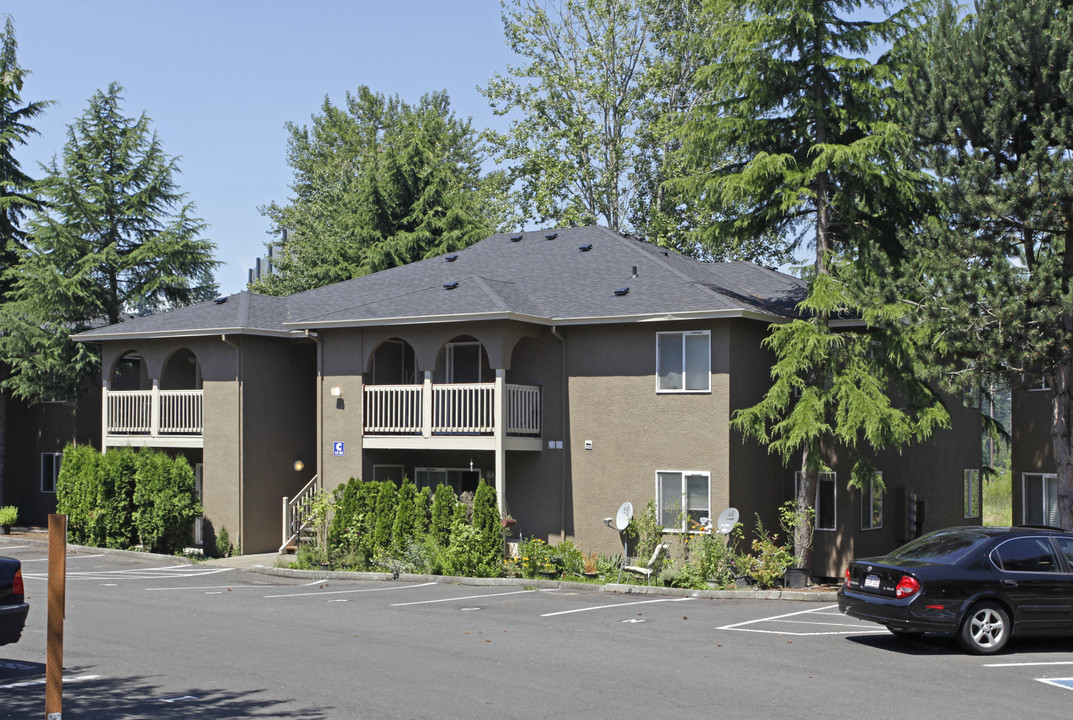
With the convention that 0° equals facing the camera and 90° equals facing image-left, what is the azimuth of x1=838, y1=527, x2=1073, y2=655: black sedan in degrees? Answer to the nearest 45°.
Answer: approximately 225°

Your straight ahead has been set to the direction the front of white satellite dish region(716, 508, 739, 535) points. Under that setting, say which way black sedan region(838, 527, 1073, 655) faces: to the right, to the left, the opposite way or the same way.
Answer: the opposite way

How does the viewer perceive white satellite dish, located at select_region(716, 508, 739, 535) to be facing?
facing the viewer and to the left of the viewer

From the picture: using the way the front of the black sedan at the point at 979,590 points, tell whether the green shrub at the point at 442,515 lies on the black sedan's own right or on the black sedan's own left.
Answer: on the black sedan's own left

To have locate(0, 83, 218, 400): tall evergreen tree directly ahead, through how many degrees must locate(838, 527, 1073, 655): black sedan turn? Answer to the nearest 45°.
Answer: approximately 90° to its left

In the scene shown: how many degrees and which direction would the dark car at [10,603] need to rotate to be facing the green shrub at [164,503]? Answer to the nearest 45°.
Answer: approximately 90° to its right
